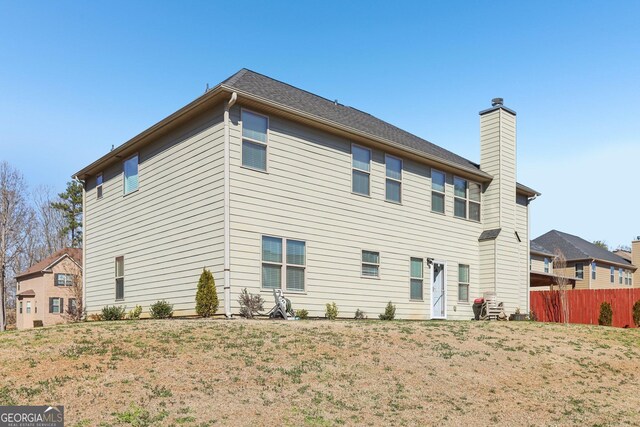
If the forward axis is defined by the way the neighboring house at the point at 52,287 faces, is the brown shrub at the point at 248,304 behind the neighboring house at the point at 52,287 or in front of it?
in front

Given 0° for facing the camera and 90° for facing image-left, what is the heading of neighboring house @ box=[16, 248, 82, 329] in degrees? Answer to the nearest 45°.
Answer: approximately 315°

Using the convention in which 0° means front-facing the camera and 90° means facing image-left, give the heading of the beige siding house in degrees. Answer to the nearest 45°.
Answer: approximately 135°

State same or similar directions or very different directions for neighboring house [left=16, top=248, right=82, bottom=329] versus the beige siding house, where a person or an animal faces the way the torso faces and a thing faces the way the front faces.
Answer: very different directions

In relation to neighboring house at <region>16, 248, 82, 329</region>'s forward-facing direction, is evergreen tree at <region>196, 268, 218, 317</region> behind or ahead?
ahead

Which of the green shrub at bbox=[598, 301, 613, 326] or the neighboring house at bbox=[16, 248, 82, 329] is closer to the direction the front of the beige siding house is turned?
the neighboring house

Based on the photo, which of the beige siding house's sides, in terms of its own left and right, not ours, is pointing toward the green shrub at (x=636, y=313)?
right

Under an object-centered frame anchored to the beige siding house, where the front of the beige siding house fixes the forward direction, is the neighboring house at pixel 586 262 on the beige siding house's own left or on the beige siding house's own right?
on the beige siding house's own right

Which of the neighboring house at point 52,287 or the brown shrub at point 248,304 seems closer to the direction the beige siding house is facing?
the neighboring house

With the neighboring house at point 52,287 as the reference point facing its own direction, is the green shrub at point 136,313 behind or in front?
in front
